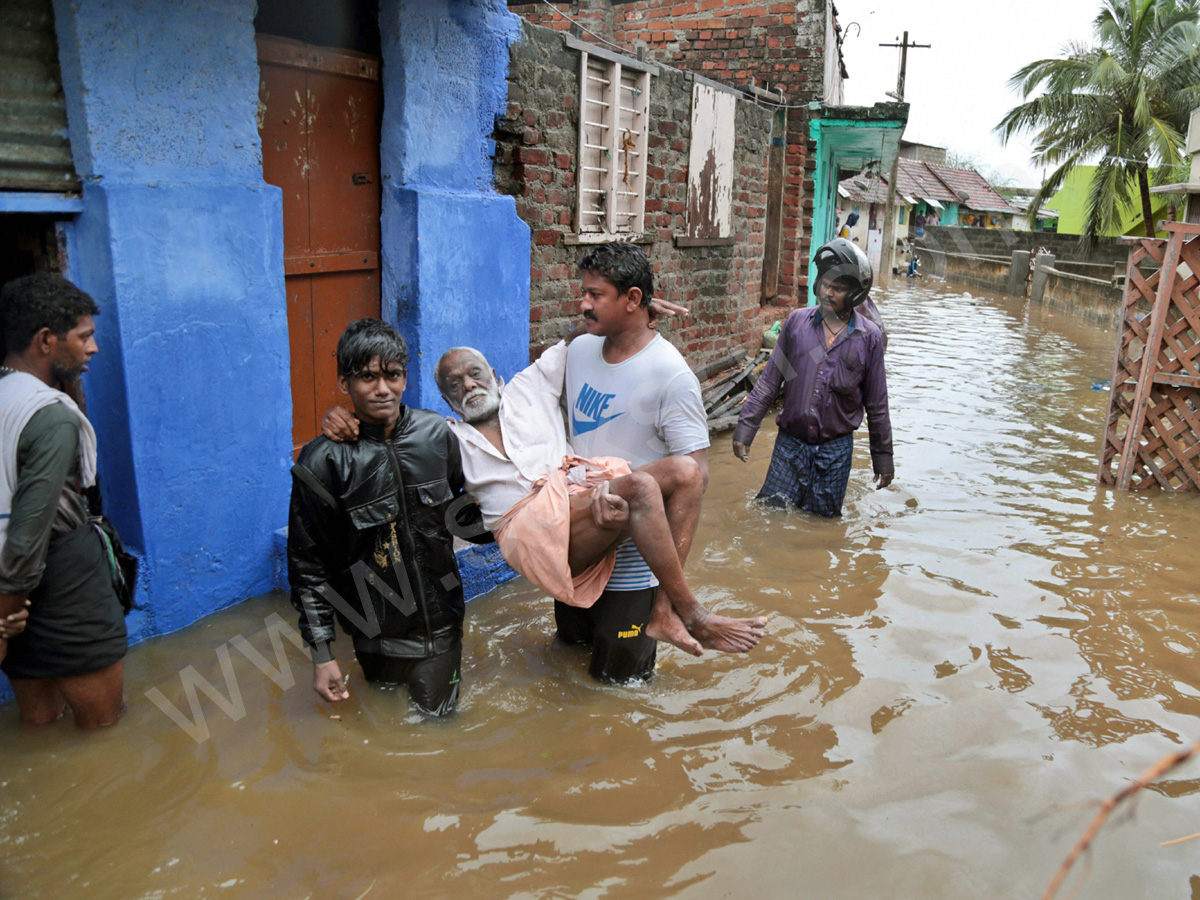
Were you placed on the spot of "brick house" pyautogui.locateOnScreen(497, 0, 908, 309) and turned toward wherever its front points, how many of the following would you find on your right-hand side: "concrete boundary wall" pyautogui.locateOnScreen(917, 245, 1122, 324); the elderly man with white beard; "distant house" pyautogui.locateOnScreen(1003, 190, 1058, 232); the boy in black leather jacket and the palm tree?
2

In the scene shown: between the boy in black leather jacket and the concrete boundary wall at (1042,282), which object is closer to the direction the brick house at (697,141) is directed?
the concrete boundary wall

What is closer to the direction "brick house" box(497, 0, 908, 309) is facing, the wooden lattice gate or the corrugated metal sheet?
the wooden lattice gate

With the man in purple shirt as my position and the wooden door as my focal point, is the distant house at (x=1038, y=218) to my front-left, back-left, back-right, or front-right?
back-right

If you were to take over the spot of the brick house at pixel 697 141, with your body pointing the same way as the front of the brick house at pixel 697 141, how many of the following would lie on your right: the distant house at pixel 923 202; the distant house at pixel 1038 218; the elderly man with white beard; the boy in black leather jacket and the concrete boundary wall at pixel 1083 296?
2

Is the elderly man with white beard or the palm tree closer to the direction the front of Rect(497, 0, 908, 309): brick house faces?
the palm tree

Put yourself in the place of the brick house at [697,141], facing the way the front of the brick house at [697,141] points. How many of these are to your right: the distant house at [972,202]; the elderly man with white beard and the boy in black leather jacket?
2

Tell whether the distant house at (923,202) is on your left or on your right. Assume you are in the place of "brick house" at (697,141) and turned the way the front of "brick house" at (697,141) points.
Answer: on your left

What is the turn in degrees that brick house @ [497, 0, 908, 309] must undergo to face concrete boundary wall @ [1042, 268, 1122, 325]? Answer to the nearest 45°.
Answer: approximately 45° to its left

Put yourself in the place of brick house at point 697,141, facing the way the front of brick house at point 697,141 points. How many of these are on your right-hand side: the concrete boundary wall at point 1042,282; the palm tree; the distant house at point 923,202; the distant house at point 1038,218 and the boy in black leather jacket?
1

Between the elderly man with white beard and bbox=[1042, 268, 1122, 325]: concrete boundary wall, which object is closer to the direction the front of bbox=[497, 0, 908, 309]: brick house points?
the concrete boundary wall

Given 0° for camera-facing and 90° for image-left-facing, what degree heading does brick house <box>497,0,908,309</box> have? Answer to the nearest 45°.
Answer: approximately 270°

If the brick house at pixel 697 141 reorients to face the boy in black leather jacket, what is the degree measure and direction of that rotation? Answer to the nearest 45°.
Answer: approximately 90° to its right

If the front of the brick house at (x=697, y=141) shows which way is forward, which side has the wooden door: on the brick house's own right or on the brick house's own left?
on the brick house's own right

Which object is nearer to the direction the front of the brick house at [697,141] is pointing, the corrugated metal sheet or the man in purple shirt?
the man in purple shirt

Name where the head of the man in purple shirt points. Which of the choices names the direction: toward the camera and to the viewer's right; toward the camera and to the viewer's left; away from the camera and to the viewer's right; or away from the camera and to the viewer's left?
toward the camera and to the viewer's left

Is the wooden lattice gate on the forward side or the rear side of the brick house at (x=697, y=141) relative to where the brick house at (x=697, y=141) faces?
on the forward side
